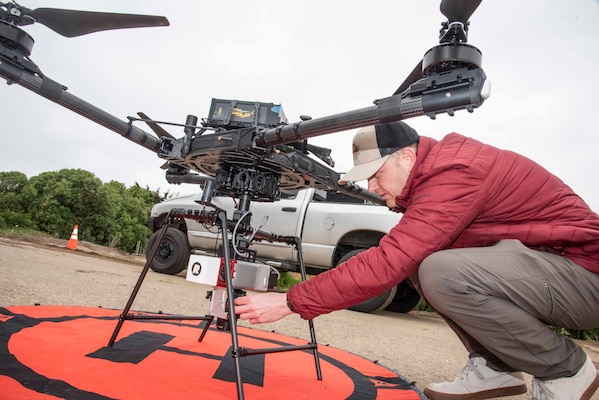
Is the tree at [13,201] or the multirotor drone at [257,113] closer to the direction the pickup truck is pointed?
the tree

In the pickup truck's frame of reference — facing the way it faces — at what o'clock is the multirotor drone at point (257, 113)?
The multirotor drone is roughly at 8 o'clock from the pickup truck.

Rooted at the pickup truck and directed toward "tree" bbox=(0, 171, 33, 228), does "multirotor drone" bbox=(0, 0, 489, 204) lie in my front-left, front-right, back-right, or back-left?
back-left

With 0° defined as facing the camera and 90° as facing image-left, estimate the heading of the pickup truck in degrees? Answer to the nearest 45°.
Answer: approximately 135°

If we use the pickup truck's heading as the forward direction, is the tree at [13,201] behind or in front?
in front

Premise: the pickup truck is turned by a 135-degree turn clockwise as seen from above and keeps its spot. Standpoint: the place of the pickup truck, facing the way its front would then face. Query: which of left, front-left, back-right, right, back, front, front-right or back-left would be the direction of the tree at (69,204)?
back-left
